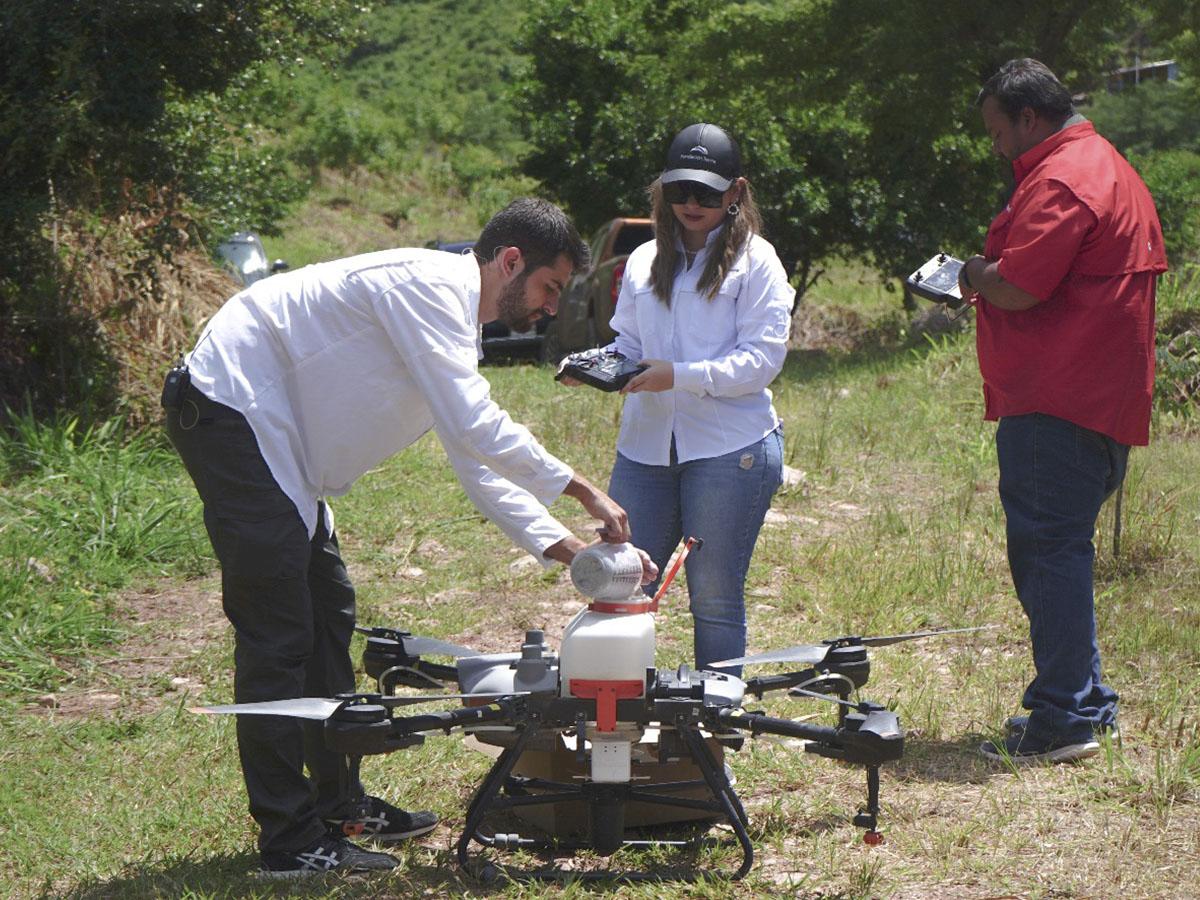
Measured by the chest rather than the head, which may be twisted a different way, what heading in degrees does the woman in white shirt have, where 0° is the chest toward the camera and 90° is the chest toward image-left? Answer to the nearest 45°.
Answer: approximately 45°

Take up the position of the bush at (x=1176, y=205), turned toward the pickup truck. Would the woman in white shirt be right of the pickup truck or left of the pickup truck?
left

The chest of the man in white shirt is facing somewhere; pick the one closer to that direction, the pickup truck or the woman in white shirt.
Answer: the woman in white shirt

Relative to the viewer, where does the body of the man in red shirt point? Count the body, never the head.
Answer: to the viewer's left

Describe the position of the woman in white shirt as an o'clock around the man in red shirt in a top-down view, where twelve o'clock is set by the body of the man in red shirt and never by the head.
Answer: The woman in white shirt is roughly at 11 o'clock from the man in red shirt.

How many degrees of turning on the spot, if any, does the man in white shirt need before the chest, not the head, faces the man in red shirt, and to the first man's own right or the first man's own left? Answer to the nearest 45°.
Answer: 0° — they already face them

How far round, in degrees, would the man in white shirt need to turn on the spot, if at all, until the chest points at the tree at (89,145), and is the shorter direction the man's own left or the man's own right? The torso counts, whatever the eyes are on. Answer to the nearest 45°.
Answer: approximately 90° to the man's own left

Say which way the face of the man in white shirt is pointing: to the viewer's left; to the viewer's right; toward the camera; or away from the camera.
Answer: to the viewer's right

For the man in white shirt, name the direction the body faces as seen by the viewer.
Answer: to the viewer's right

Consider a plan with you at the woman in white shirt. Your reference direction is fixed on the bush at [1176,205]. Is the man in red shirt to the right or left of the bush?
right

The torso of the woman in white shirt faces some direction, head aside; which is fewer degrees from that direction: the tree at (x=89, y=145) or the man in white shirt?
the man in white shirt

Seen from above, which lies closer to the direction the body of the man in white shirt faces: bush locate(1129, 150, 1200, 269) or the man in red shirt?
the man in red shirt
